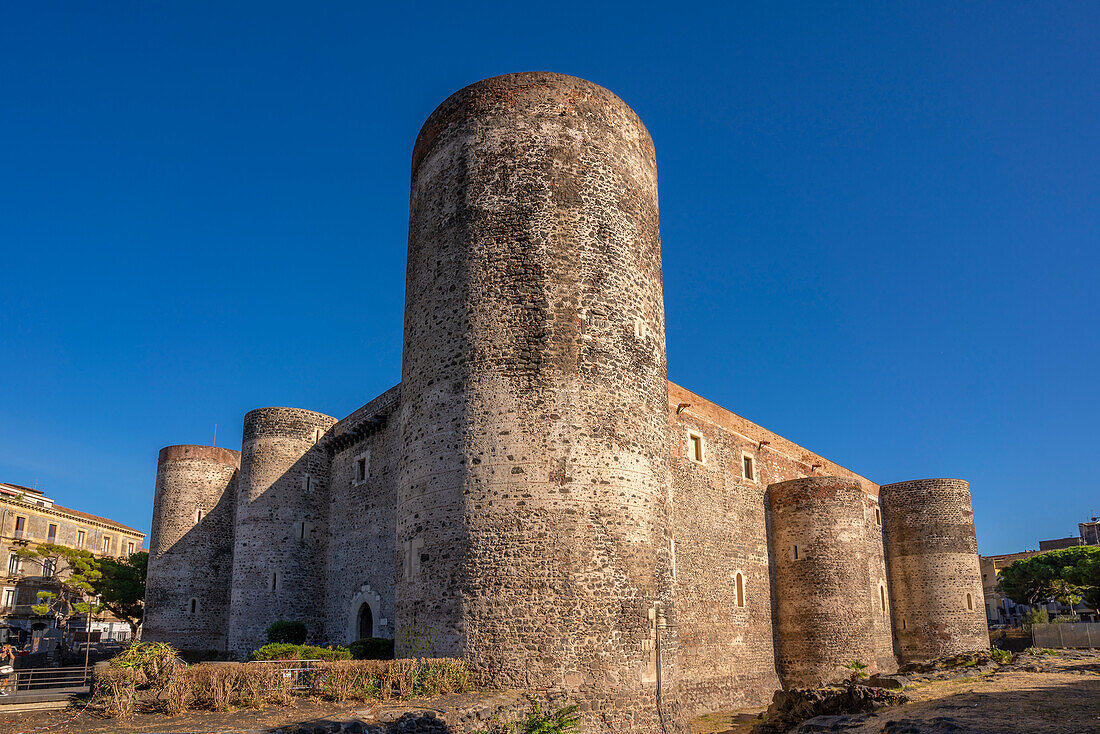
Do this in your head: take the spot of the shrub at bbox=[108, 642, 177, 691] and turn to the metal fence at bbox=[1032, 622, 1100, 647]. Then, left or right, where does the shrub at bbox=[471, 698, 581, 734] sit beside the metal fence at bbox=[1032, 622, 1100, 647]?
right

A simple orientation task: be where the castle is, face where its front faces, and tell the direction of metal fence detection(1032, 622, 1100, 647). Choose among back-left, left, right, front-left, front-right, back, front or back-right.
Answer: back

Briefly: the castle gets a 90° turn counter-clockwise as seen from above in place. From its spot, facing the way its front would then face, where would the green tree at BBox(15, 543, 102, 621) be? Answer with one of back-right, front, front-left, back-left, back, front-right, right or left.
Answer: back

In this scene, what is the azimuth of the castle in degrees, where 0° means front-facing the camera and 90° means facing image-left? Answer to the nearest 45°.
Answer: approximately 45°

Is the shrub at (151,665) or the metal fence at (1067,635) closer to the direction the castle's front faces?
the shrub

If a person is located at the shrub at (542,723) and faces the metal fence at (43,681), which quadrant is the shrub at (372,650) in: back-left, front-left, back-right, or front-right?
front-right

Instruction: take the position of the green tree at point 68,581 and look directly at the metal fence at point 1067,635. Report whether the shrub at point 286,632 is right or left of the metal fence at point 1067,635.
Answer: right

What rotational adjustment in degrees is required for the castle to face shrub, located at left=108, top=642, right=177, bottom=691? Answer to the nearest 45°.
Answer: approximately 45° to its right

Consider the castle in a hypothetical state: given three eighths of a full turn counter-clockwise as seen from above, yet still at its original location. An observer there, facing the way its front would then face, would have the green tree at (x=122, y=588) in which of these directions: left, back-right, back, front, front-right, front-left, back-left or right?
back-left

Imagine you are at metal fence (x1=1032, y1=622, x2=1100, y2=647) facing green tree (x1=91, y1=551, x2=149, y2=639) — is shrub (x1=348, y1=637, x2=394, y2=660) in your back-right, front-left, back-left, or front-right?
front-left

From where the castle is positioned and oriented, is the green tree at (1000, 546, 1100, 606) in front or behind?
behind
